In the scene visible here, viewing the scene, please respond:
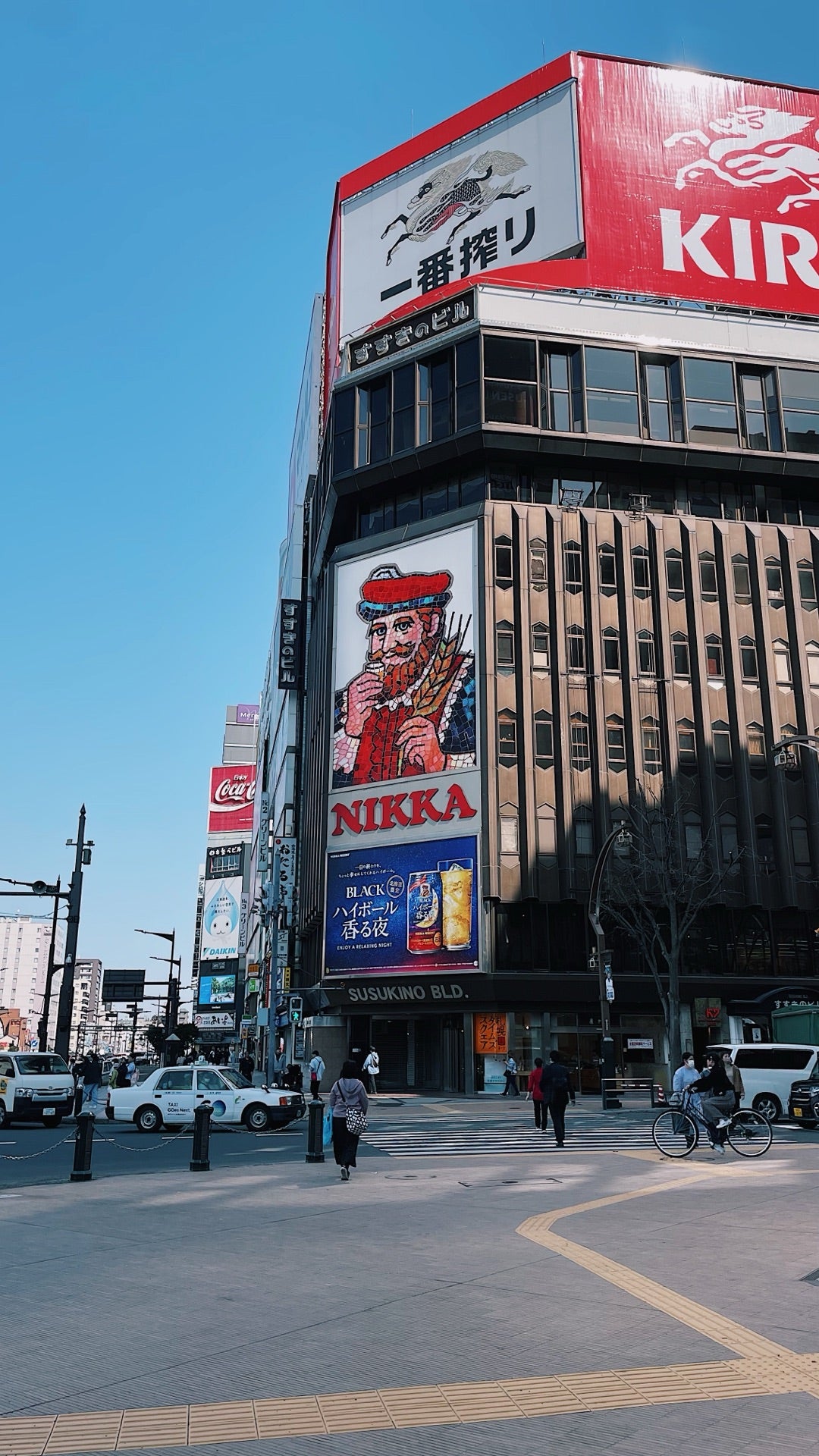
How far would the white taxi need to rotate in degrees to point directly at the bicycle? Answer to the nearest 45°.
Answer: approximately 45° to its right

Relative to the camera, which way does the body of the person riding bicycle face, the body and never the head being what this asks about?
to the viewer's left

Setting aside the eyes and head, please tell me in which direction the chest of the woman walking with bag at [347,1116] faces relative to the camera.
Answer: away from the camera

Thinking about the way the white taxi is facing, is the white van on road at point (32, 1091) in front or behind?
behind

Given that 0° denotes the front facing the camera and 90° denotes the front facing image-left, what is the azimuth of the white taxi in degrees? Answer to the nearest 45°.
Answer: approximately 270°

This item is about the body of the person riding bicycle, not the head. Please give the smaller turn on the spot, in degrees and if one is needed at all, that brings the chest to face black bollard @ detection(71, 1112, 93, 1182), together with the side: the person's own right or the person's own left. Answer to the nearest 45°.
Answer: approximately 45° to the person's own left

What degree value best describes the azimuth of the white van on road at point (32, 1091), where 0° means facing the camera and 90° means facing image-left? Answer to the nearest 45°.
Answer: approximately 315°
